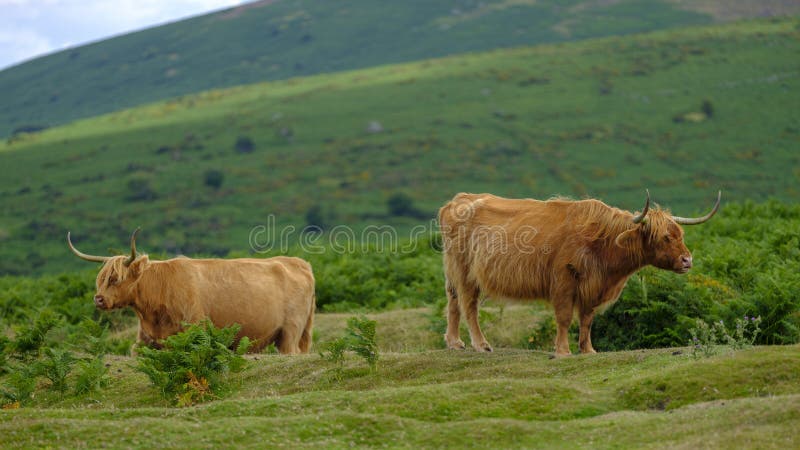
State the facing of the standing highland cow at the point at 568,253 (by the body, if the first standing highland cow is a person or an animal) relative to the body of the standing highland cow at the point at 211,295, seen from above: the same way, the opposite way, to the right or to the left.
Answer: the opposite way

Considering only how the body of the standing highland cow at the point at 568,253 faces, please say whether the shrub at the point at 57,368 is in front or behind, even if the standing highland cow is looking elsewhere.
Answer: behind

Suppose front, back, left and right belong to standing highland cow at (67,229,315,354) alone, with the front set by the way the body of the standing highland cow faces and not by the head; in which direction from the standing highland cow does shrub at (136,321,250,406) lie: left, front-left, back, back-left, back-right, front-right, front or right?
left

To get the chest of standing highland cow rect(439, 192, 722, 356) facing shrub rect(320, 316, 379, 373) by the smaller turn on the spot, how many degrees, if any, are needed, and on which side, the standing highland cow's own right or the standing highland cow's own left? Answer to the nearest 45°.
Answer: approximately 135° to the standing highland cow's own right

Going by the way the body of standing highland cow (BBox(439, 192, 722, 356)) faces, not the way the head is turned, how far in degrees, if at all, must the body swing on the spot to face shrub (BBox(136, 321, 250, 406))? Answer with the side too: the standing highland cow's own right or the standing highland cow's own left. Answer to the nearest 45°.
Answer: approximately 180°

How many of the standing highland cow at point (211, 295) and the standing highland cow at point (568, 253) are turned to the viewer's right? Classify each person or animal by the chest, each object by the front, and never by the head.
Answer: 1

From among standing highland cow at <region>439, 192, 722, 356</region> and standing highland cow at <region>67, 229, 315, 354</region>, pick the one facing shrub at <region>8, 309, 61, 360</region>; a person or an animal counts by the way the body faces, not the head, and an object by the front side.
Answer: the standing highland cow at <region>67, 229, 315, 354</region>

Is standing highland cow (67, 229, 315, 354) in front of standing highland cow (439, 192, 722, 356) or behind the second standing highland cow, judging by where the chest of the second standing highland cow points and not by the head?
behind

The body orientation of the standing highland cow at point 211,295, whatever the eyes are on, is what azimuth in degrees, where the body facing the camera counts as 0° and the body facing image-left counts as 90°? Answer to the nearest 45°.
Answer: approximately 90°

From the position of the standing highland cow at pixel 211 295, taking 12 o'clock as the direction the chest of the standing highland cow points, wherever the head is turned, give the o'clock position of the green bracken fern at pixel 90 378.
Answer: The green bracken fern is roughly at 10 o'clock from the standing highland cow.

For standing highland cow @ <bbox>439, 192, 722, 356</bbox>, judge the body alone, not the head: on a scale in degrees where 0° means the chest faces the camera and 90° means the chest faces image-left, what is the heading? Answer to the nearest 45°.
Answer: approximately 270°

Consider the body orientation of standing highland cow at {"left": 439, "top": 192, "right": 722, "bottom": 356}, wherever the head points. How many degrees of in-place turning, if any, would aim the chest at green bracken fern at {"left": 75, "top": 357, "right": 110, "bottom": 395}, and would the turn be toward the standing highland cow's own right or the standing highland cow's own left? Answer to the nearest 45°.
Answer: approximately 180°
